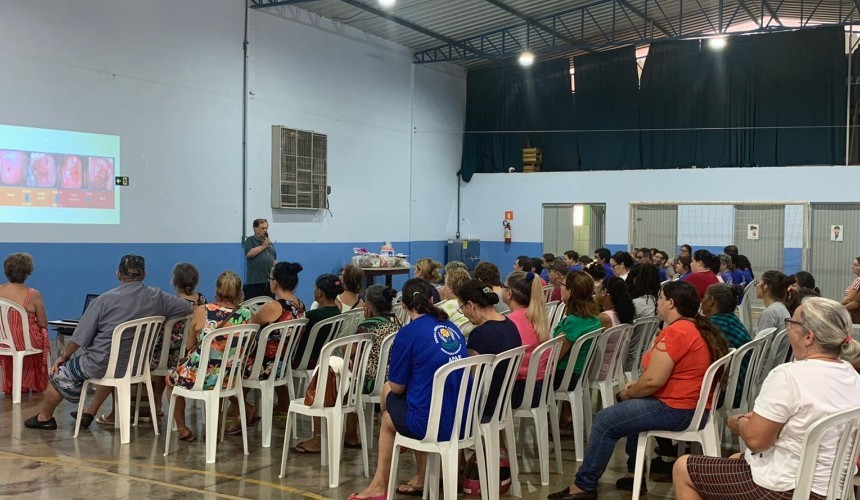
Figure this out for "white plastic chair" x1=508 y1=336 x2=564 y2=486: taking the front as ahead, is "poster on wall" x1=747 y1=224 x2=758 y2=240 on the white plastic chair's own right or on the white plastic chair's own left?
on the white plastic chair's own right

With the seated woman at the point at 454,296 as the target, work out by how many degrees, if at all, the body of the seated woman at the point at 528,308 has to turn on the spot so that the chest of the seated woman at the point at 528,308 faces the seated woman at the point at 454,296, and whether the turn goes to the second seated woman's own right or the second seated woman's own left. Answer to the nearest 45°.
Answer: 0° — they already face them

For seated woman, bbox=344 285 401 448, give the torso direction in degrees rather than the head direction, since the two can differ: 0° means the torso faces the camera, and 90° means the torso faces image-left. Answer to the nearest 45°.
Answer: approximately 135°

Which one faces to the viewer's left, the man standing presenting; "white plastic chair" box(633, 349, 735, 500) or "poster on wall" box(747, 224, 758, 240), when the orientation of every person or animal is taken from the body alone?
the white plastic chair

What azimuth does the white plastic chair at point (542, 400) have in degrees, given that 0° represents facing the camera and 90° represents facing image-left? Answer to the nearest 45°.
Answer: approximately 135°

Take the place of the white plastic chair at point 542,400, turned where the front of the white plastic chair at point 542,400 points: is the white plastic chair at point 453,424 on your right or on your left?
on your left

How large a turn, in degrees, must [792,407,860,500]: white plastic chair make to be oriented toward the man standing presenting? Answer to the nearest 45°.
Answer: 0° — it already faces them

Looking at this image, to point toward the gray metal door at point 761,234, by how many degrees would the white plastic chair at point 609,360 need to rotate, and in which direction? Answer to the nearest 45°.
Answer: approximately 45° to its right

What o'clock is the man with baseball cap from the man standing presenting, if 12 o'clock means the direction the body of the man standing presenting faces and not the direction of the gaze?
The man with baseball cap is roughly at 2 o'clock from the man standing presenting.

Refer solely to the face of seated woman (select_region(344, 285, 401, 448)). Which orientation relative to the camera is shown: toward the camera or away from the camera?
away from the camera

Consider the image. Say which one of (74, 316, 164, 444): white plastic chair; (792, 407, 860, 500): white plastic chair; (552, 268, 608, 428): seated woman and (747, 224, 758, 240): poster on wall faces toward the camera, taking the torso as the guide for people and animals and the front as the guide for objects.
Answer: the poster on wall
